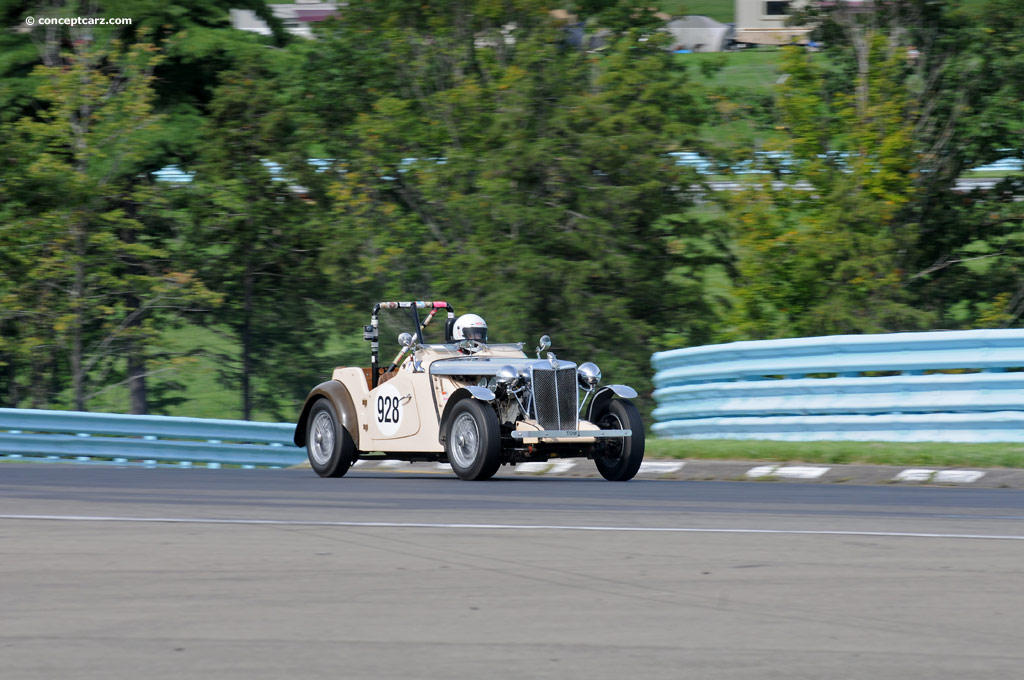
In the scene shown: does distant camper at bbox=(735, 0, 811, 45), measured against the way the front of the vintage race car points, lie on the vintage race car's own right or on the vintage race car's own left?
on the vintage race car's own left

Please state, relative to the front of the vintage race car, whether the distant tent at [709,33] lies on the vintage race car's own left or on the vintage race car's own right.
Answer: on the vintage race car's own left

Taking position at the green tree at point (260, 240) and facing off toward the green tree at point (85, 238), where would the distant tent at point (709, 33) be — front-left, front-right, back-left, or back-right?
back-right

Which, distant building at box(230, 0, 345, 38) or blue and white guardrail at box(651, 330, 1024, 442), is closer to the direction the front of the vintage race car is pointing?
the blue and white guardrail

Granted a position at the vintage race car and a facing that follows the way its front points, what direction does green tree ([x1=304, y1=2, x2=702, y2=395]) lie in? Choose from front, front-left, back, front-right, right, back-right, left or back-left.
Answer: back-left

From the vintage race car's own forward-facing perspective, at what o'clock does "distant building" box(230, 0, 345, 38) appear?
The distant building is roughly at 7 o'clock from the vintage race car.

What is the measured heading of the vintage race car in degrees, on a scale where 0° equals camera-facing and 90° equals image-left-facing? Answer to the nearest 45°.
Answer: approximately 315°

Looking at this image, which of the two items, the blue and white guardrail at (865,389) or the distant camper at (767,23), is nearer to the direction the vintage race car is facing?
the blue and white guardrail

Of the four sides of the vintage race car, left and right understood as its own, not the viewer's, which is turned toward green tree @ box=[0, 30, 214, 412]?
back

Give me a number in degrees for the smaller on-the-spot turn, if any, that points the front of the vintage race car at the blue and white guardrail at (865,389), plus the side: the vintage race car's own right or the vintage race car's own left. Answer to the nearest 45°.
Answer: approximately 45° to the vintage race car's own left
